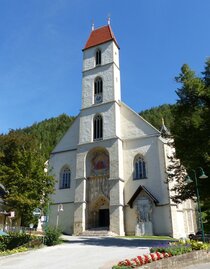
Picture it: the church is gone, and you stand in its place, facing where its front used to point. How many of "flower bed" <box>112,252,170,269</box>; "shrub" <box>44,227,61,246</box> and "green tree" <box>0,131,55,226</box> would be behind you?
0

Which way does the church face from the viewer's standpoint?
toward the camera

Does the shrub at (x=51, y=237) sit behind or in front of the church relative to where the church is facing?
in front

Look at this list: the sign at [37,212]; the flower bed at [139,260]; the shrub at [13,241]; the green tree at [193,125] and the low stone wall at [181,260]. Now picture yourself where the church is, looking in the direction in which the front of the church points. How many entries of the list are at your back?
0

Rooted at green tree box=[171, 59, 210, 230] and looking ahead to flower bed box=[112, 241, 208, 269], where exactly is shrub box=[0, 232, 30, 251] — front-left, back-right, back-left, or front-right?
front-right

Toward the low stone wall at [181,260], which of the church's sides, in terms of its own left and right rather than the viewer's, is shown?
front

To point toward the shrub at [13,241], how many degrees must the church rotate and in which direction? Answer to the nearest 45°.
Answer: approximately 45° to its right

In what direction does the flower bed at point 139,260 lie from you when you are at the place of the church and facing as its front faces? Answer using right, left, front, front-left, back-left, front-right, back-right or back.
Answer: front

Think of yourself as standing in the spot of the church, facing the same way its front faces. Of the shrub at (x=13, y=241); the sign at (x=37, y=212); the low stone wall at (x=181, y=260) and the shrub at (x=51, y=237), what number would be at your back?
0

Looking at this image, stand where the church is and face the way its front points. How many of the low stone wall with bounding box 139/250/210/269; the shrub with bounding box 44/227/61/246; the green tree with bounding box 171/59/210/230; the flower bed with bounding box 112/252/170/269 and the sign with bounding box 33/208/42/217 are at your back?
0

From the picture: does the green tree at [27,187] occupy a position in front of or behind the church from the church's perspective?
in front

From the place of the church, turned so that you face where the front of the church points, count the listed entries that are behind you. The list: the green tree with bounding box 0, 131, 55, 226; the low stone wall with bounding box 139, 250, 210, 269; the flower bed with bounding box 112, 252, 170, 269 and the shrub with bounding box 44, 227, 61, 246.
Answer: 0

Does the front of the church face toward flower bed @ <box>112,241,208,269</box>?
yes

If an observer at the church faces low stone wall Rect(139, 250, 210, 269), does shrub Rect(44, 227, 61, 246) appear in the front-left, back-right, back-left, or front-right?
front-right

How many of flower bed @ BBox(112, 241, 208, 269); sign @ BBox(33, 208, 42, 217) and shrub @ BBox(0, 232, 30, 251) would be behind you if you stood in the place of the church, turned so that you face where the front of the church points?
0

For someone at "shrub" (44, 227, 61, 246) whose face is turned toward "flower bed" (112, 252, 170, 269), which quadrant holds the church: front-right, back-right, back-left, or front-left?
back-left
